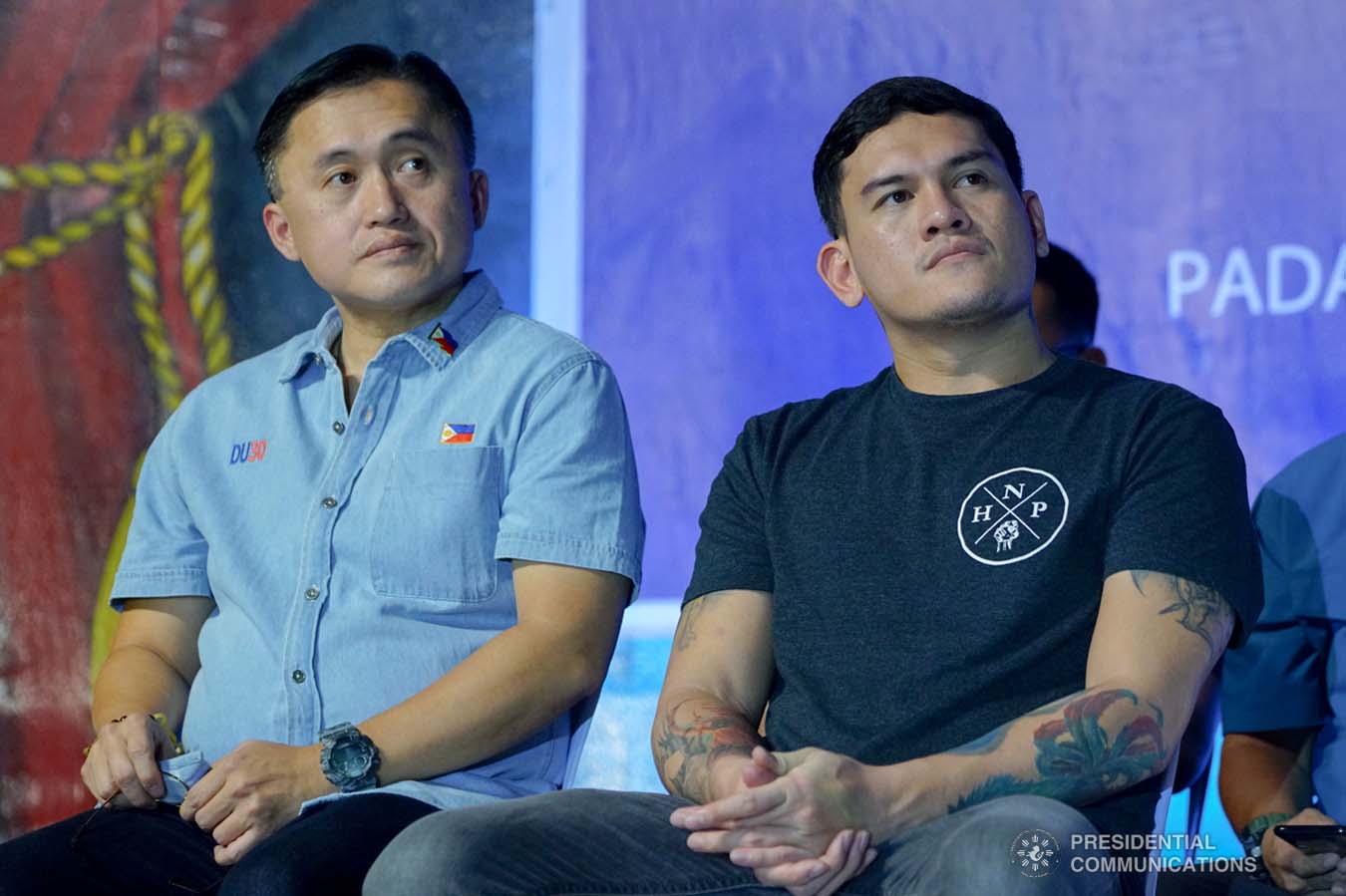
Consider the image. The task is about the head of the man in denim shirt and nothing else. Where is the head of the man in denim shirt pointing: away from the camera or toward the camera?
toward the camera

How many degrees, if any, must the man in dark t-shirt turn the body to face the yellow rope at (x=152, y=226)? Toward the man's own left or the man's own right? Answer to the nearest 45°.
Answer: approximately 90° to the man's own right

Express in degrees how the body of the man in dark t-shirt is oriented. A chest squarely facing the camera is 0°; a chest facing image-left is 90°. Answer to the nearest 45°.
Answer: approximately 45°

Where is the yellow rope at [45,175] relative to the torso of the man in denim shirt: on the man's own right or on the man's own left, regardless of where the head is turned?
on the man's own right

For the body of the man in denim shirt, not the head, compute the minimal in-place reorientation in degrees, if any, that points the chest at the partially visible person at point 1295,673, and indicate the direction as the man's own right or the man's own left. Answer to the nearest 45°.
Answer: approximately 135° to the man's own left

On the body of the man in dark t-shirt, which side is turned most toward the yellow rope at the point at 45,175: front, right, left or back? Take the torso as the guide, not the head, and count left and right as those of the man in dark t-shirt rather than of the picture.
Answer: right

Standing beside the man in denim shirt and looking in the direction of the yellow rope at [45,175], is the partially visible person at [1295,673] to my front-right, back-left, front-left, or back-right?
back-right

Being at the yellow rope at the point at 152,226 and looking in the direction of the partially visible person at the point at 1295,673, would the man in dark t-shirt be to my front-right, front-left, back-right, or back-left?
front-right

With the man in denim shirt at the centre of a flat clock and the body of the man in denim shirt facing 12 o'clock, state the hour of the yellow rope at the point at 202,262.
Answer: The yellow rope is roughly at 4 o'clock from the man in denim shirt.

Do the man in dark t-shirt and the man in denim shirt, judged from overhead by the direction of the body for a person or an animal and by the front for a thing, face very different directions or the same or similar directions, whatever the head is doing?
same or similar directions

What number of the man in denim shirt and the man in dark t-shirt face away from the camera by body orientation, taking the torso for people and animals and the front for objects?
0

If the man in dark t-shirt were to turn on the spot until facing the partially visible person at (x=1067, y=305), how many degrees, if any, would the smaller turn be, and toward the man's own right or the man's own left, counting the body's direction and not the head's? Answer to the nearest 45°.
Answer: approximately 135° to the man's own right

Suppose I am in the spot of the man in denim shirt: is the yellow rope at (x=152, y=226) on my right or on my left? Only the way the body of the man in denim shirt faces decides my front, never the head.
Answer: on my right

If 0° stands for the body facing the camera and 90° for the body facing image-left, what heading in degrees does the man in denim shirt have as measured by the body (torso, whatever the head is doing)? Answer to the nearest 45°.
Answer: approximately 45°
